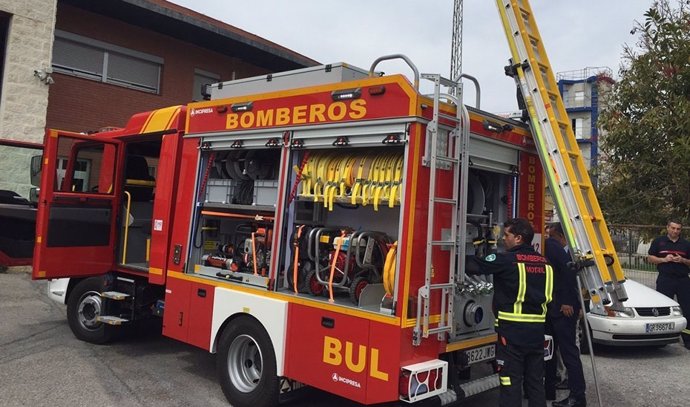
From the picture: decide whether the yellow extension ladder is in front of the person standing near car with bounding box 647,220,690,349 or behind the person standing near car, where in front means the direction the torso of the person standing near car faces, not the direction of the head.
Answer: in front

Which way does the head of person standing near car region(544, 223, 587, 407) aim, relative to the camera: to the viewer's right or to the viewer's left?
to the viewer's left

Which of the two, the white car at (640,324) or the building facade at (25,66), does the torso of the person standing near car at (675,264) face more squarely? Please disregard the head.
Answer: the white car

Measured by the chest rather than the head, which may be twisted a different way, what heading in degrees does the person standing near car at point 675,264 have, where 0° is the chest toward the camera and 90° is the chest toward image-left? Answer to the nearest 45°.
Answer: approximately 0°

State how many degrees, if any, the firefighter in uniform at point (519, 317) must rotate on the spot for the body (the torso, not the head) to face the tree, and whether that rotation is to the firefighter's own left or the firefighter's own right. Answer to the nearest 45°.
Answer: approximately 45° to the firefighter's own right

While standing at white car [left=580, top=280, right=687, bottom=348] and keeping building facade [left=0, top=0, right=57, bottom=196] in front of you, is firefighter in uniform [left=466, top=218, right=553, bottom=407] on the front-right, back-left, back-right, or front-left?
front-left

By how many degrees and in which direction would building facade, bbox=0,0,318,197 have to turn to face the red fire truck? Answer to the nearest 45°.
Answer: approximately 45° to its right

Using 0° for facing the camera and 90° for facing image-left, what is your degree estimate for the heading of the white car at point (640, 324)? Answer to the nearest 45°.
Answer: approximately 315°

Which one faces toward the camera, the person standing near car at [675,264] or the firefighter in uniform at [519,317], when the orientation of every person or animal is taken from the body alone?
the person standing near car

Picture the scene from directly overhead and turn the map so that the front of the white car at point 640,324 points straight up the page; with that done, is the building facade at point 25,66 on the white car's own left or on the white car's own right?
on the white car's own right

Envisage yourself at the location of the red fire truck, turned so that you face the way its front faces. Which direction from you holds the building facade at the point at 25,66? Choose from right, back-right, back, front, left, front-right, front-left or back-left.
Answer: front

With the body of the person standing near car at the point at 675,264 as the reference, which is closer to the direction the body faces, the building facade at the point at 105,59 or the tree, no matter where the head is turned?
the building facade

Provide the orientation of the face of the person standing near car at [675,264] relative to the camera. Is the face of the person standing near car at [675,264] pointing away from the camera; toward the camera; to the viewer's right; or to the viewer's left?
toward the camera

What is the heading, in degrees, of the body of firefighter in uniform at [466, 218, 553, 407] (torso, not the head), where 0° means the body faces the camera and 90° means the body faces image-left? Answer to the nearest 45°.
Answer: approximately 135°

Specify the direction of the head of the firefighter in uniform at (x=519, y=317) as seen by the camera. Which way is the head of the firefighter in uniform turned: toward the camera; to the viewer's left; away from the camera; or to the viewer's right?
to the viewer's left

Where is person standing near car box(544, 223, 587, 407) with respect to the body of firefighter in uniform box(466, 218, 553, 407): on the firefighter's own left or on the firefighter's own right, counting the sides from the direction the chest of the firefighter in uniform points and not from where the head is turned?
on the firefighter's own right
